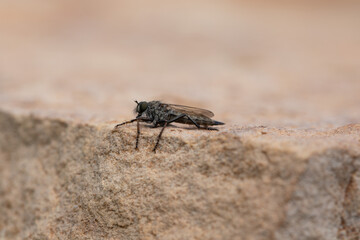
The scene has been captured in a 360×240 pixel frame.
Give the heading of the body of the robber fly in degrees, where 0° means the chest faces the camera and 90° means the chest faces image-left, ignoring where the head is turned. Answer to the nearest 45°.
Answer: approximately 90°
